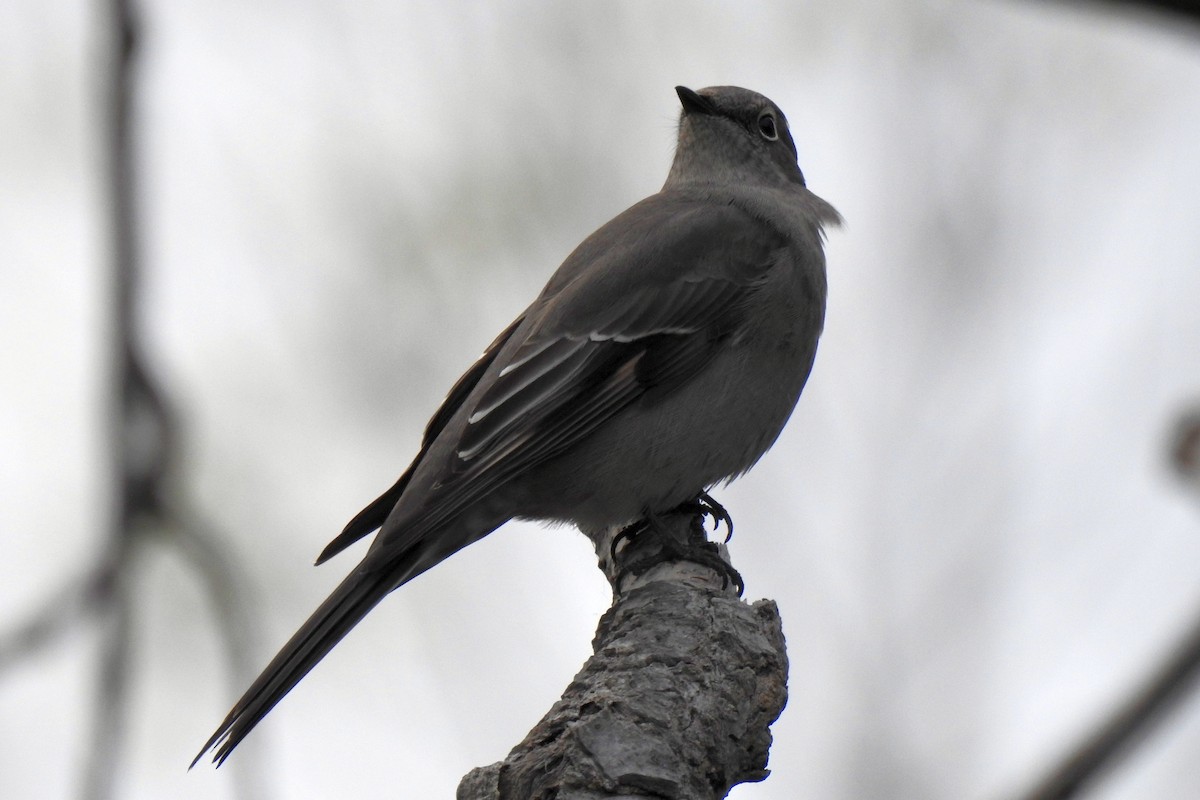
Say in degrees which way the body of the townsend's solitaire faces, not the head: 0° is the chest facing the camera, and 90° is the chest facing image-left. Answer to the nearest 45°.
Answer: approximately 270°
